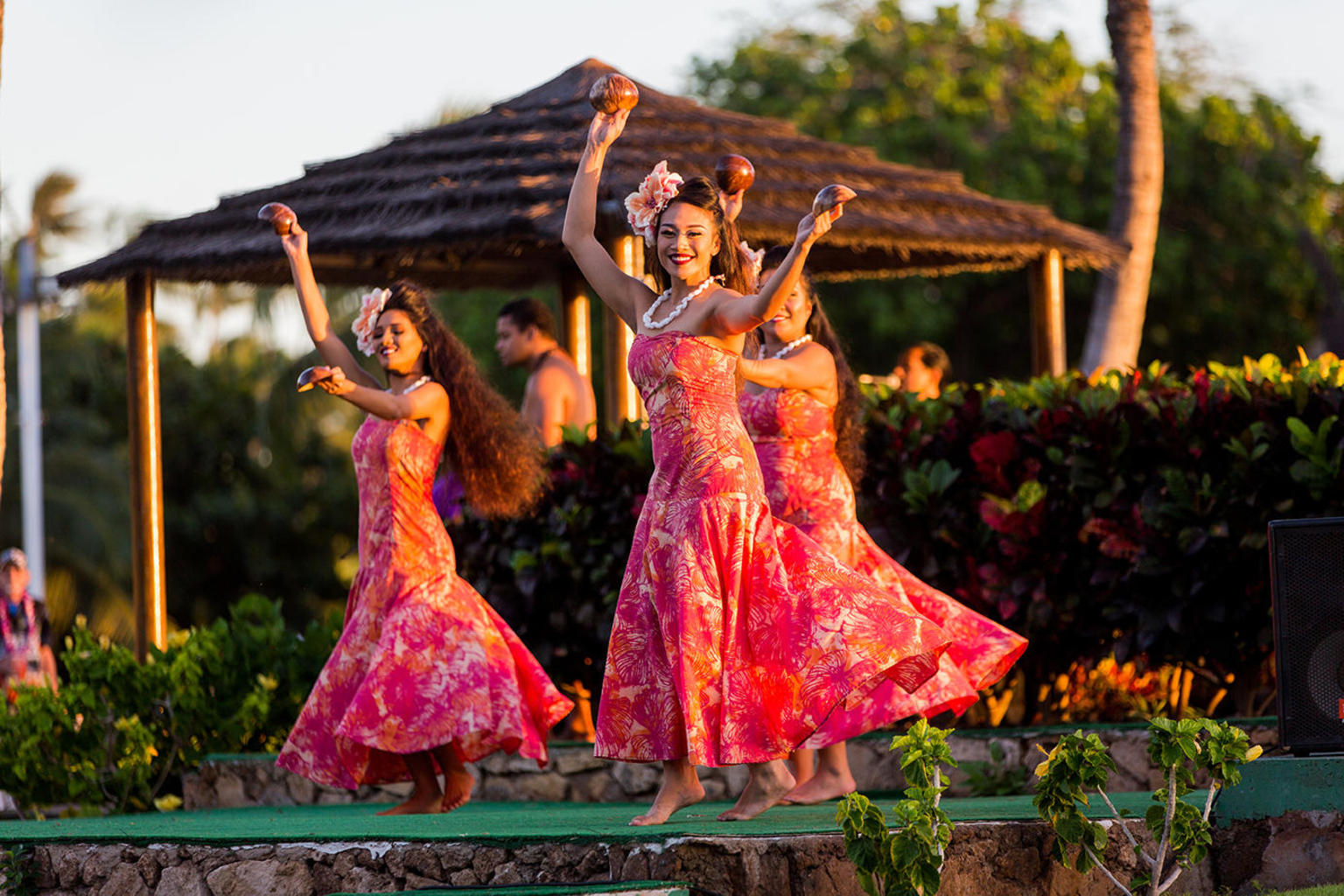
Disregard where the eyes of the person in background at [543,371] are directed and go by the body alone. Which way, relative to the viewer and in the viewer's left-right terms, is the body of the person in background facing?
facing to the left of the viewer

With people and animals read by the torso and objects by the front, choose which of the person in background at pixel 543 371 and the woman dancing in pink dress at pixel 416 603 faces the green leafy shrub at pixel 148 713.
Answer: the person in background

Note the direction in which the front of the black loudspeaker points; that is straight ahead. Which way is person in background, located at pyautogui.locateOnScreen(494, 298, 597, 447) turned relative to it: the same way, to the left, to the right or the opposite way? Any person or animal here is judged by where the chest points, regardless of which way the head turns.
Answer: to the right

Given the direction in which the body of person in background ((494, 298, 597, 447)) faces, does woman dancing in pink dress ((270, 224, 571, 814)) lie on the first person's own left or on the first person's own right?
on the first person's own left

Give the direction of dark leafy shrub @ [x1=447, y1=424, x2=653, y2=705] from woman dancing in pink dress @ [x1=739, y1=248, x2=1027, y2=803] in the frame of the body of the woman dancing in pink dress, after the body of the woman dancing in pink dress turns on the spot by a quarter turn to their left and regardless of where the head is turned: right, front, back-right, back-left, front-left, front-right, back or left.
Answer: back

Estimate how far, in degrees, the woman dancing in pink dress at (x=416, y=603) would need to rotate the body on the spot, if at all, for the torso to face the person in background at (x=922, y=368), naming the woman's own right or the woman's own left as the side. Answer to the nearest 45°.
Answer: approximately 180°

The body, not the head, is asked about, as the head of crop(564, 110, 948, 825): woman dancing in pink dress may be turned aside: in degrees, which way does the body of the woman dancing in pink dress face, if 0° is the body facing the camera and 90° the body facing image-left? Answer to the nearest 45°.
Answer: approximately 45°
